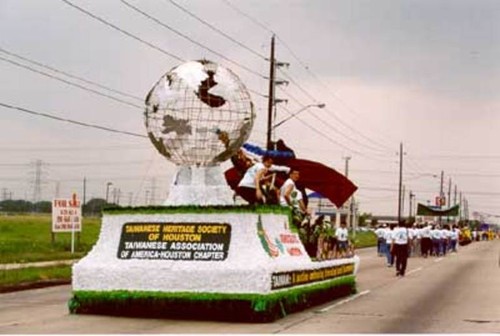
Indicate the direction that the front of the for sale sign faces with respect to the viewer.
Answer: facing the viewer

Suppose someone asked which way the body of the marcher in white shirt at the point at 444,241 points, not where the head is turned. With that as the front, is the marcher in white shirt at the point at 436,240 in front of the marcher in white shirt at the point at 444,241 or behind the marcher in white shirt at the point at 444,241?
behind
